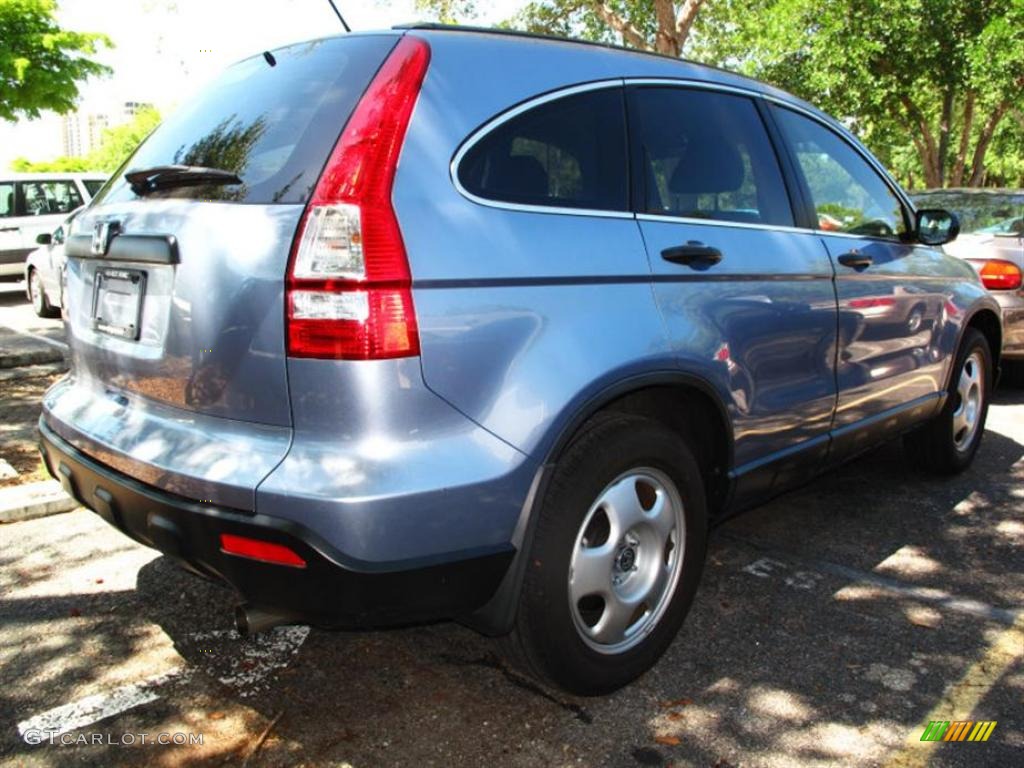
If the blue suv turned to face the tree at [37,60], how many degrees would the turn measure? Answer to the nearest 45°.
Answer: approximately 90° to its left

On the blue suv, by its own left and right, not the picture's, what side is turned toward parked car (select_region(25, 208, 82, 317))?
left

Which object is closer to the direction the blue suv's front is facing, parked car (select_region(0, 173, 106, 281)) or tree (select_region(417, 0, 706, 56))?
the tree

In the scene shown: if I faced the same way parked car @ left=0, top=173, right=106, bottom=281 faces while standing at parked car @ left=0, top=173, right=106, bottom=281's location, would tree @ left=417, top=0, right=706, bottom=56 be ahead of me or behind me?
behind

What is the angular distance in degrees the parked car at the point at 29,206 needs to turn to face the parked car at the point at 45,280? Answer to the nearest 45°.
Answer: approximately 90° to its left

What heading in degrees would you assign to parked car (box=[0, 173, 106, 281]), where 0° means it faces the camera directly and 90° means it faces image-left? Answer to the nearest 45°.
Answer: approximately 90°

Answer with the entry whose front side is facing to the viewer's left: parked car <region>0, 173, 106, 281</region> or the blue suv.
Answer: the parked car

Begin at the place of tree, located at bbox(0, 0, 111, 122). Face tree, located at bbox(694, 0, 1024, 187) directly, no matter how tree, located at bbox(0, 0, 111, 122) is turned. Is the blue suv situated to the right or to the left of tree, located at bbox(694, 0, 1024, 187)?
right

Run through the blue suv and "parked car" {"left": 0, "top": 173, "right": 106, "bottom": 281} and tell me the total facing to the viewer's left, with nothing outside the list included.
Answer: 1

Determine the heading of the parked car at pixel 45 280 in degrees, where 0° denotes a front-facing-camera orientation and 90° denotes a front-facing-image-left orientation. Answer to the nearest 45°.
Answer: approximately 45°

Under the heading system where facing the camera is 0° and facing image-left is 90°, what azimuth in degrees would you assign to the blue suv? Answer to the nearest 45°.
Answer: approximately 225°

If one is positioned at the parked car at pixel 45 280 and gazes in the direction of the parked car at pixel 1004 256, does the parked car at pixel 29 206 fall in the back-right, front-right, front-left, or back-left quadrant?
back-left

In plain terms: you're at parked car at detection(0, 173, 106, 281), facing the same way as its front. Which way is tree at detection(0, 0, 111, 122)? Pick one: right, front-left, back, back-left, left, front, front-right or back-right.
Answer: right
